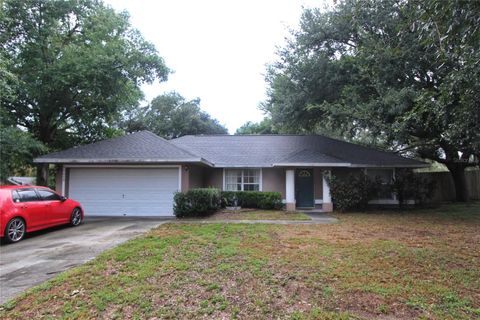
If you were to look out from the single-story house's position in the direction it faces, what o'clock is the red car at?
The red car is roughly at 1 o'clock from the single-story house.

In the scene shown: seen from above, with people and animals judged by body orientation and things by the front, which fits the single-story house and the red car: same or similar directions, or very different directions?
very different directions

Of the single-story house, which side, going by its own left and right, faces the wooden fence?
left

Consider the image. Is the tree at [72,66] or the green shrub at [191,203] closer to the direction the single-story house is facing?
the green shrub

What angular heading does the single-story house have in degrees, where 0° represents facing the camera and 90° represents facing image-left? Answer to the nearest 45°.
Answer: approximately 0°

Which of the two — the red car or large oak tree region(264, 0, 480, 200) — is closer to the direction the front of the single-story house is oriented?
the red car

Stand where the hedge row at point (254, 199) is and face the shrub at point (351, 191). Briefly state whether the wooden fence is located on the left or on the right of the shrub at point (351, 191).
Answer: left

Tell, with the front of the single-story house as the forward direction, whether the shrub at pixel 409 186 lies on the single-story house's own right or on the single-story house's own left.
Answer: on the single-story house's own left

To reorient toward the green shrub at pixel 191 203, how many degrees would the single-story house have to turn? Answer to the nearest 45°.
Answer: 0° — it already faces it

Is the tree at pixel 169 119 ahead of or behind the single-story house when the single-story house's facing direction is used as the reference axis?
behind

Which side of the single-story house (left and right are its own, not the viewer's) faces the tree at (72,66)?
right

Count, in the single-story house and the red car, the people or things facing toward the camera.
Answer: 1
